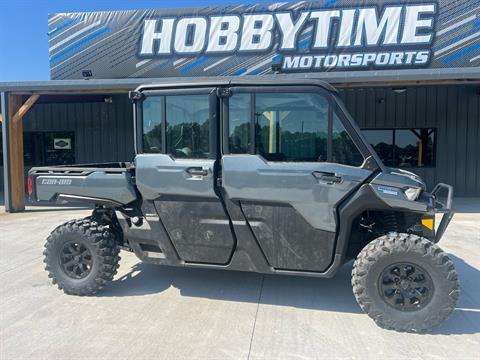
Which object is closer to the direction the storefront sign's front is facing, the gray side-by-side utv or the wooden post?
the gray side-by-side utv

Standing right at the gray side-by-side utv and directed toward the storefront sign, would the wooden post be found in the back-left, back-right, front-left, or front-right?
front-left

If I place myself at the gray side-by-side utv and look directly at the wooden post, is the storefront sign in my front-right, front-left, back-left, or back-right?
front-right

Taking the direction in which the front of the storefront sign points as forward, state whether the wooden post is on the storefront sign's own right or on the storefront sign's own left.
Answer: on the storefront sign's own right

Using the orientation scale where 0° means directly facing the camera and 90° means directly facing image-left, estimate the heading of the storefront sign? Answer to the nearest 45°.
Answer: approximately 0°

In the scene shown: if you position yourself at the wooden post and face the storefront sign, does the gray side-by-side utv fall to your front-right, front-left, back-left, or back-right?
front-right

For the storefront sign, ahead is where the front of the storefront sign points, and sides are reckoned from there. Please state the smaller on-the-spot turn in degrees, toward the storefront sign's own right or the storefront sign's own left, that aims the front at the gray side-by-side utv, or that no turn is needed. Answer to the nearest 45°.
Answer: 0° — it already faces it
